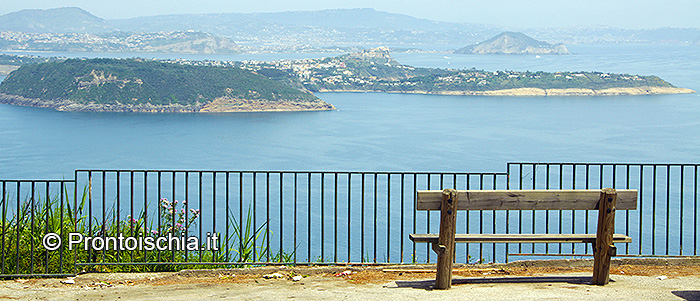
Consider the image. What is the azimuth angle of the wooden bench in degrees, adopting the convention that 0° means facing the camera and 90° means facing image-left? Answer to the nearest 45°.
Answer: approximately 180°
